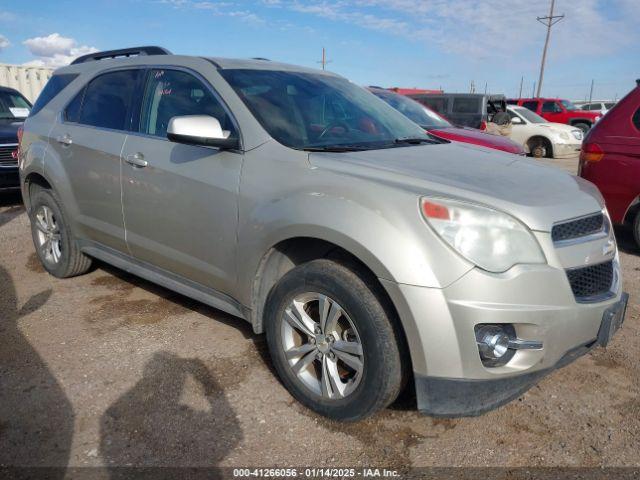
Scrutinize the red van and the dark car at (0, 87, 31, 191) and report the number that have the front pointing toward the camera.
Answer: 1

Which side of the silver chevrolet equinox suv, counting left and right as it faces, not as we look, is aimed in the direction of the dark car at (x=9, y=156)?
back

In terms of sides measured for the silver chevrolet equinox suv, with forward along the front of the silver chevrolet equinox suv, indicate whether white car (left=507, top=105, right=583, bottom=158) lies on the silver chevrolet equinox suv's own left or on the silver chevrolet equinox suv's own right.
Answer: on the silver chevrolet equinox suv's own left

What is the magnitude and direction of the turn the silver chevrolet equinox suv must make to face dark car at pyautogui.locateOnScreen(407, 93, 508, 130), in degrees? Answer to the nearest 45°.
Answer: approximately 135° to its left

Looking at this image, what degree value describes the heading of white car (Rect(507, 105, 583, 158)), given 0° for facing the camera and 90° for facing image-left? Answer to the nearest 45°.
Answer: approximately 315°

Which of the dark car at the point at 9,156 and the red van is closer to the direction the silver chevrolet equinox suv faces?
the red van

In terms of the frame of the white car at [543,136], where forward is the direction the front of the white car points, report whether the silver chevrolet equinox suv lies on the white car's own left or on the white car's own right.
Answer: on the white car's own right

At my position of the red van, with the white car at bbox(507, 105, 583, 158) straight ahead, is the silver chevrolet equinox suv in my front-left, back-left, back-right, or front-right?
back-left

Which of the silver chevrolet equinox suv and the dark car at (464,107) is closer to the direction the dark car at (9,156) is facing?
the silver chevrolet equinox suv

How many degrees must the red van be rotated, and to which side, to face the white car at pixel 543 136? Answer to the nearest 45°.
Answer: approximately 90° to its left
